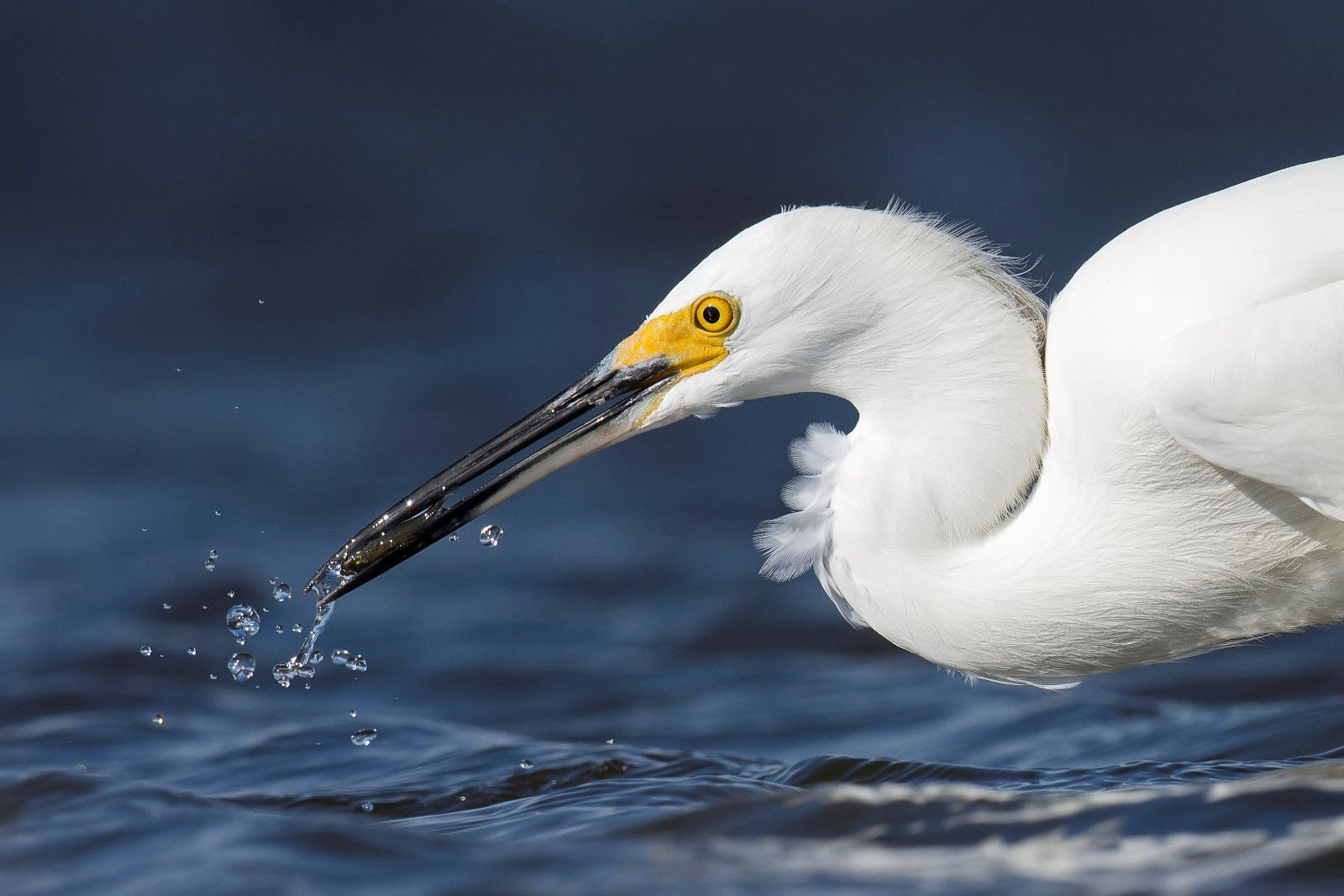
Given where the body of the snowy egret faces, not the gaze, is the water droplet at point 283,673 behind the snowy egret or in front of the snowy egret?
in front

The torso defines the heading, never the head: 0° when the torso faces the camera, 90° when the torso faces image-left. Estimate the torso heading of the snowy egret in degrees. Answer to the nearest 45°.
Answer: approximately 90°

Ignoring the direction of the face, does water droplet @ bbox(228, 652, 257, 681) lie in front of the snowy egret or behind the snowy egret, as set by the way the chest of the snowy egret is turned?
in front
